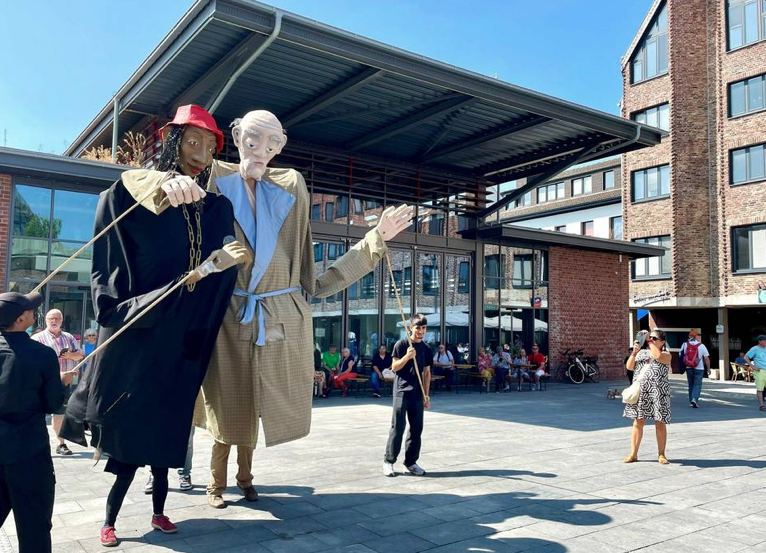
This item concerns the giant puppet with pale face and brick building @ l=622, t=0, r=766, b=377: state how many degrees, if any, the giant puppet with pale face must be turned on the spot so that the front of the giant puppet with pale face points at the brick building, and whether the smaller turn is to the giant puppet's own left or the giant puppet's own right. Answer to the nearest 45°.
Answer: approximately 135° to the giant puppet's own left

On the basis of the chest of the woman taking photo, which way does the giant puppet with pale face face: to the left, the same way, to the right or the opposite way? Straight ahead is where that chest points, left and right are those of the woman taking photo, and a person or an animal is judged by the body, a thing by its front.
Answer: to the left

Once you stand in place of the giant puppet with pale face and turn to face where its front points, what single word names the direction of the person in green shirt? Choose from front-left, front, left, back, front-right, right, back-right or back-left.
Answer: back

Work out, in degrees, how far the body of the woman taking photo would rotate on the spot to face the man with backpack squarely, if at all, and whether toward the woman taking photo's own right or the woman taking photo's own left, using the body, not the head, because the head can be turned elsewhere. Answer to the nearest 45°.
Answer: approximately 135° to the woman taking photo's own right

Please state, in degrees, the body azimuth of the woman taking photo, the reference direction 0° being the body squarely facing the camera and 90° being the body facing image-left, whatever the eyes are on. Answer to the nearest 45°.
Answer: approximately 45°

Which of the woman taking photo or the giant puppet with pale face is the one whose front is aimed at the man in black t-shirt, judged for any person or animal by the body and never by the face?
the woman taking photo

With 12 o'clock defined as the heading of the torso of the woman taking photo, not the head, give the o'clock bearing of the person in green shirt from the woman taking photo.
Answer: The person in green shirt is roughly at 3 o'clock from the woman taking photo.

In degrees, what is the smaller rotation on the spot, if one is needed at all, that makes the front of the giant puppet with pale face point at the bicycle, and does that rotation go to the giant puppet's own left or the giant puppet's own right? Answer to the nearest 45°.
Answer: approximately 135° to the giant puppet's own left

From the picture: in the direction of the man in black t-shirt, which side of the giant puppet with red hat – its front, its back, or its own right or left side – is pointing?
left
